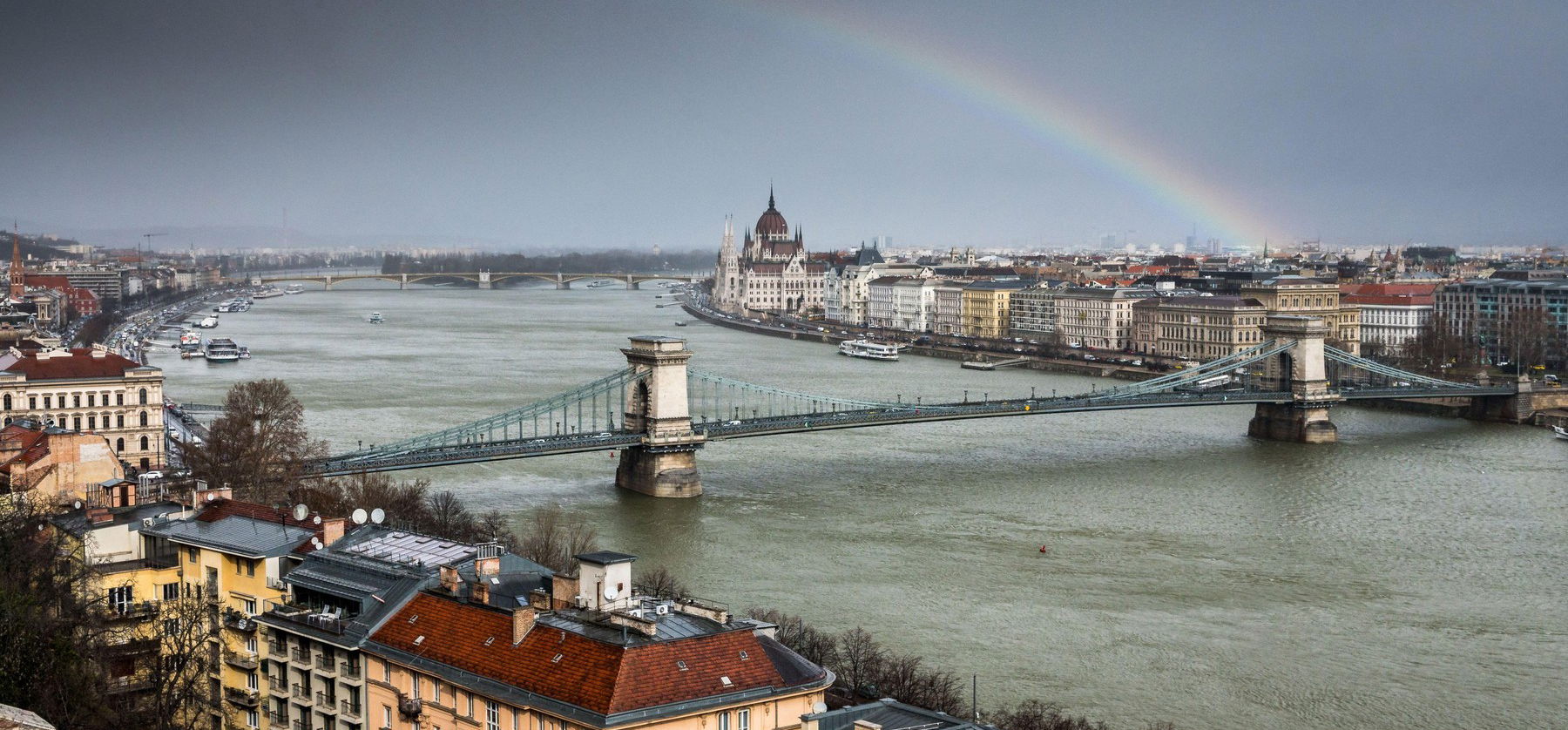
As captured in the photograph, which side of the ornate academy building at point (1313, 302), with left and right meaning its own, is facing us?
front

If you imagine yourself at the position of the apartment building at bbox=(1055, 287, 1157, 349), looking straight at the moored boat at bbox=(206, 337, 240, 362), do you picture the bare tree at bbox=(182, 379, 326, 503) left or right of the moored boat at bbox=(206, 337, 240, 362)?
left

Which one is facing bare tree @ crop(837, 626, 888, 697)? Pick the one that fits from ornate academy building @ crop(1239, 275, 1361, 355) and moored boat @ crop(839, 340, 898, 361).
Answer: the ornate academy building

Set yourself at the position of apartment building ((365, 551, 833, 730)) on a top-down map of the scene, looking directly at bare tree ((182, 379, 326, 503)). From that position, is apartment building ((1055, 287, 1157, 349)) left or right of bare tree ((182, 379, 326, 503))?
right

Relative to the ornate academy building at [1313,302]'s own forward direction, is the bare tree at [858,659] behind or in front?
in front

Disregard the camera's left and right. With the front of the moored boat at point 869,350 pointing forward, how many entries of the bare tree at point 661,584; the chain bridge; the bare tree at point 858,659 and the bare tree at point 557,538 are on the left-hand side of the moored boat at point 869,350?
4

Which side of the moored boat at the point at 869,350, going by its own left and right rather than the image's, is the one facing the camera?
left

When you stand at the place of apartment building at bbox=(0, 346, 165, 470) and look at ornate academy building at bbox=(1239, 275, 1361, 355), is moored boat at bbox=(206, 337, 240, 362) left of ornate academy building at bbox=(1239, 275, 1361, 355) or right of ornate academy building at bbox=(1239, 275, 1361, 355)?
left

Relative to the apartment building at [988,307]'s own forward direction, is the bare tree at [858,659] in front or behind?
in front

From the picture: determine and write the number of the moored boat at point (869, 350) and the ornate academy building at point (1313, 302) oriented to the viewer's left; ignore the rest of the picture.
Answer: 1

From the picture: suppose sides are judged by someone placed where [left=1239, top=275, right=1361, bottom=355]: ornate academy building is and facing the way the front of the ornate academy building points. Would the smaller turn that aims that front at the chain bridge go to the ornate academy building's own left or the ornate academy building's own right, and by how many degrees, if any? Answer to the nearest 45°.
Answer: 0° — it already faces it

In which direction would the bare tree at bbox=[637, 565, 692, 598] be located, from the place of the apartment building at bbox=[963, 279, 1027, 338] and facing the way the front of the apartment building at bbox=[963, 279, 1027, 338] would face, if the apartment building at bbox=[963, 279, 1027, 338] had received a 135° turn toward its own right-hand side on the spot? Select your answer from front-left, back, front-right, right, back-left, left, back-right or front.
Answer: back

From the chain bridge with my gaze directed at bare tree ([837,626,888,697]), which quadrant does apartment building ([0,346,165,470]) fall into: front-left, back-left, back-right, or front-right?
front-right

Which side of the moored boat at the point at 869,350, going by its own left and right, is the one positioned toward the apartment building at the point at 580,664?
left

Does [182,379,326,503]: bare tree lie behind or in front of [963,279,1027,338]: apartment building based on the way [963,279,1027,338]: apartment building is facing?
in front
